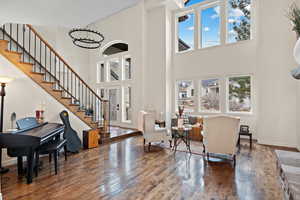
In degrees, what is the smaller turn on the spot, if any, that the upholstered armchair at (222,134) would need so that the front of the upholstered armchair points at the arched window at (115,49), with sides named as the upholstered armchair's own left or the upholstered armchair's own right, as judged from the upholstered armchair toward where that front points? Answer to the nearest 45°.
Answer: approximately 45° to the upholstered armchair's own left

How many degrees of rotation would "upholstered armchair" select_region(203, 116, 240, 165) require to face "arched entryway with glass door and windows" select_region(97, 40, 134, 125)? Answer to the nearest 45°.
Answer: approximately 45° to its left

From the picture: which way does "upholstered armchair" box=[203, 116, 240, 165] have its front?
away from the camera

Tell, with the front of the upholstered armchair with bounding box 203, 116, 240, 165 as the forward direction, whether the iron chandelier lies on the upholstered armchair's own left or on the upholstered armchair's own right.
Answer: on the upholstered armchair's own left
